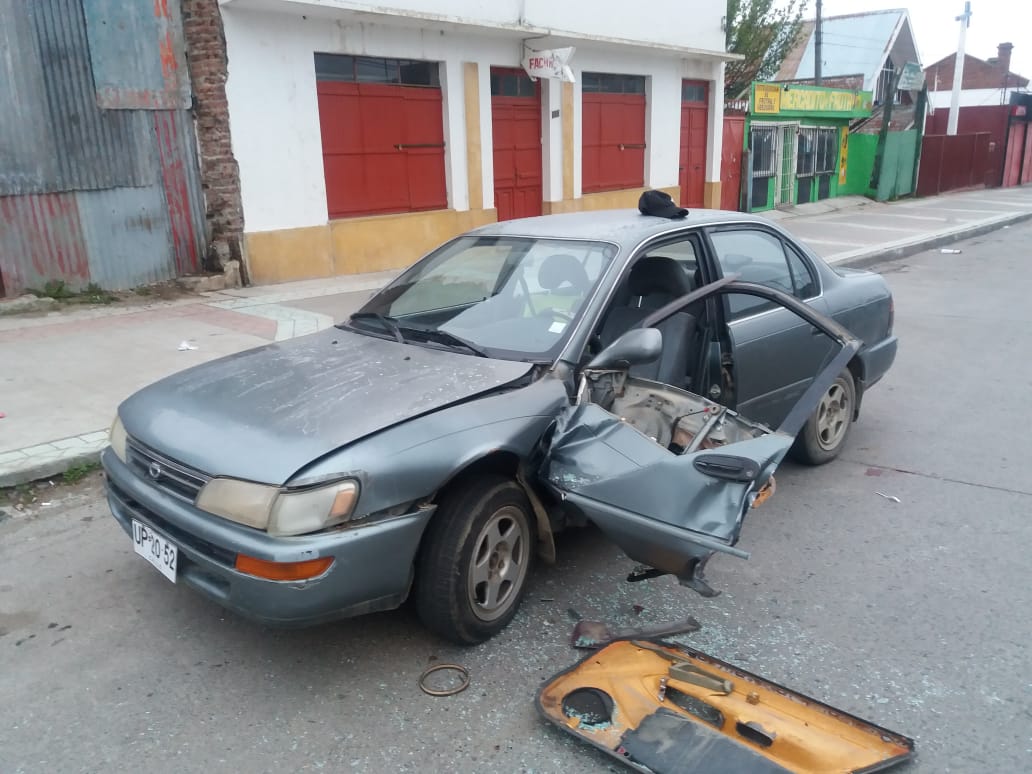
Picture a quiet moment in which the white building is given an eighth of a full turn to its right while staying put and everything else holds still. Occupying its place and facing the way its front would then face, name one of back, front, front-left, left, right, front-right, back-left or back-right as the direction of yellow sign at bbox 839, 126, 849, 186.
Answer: back-left

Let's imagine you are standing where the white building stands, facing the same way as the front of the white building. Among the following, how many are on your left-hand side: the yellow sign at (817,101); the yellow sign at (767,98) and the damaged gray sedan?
2

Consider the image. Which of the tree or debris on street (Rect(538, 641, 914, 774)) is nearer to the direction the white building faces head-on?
the debris on street

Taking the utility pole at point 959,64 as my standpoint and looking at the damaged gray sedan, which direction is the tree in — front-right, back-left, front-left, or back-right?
front-right

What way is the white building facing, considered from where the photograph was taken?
facing the viewer and to the right of the viewer

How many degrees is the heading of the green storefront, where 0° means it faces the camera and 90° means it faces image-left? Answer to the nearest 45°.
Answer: approximately 315°

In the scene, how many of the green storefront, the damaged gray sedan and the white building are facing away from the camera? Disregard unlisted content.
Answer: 0

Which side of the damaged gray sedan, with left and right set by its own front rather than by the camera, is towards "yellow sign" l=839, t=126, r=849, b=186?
back

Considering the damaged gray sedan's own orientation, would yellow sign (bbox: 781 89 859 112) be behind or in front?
behind

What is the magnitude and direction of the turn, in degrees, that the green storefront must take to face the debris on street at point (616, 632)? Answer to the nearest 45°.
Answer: approximately 45° to its right

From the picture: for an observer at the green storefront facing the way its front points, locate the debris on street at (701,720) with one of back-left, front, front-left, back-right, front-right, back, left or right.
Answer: front-right

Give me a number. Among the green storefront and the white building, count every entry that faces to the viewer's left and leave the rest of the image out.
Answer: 0

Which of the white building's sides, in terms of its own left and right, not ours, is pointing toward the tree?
left

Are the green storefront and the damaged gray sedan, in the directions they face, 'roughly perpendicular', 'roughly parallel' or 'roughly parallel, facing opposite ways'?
roughly perpendicular

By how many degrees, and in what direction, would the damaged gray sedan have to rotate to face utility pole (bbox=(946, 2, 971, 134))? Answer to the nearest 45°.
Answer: approximately 180°

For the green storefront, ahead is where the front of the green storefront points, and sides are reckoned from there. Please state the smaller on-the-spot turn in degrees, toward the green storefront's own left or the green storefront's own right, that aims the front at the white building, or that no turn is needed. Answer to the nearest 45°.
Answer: approximately 90° to the green storefront's own right

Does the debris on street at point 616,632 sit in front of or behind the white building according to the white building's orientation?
in front
